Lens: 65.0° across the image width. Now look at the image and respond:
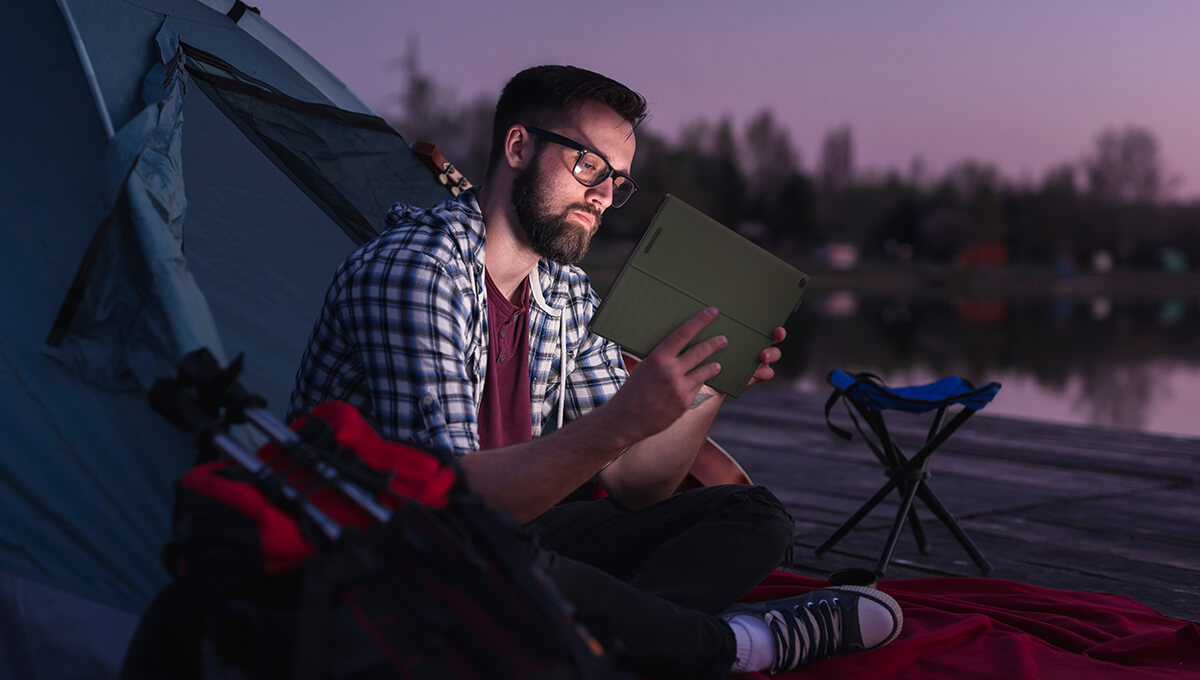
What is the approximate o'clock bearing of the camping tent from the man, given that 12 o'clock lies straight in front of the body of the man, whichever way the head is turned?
The camping tent is roughly at 4 o'clock from the man.

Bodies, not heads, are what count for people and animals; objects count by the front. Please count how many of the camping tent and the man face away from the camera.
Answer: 0

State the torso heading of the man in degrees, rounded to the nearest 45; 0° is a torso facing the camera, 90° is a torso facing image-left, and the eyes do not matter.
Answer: approximately 315°

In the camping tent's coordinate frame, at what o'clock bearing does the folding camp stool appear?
The folding camp stool is roughly at 10 o'clock from the camping tent.

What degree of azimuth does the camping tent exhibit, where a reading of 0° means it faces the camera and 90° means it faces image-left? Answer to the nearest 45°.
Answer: approximately 315°

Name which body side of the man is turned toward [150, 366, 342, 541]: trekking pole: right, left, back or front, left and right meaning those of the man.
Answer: right

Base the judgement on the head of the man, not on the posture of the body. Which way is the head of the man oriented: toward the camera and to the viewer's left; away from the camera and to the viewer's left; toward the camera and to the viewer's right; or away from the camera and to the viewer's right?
toward the camera and to the viewer's right
